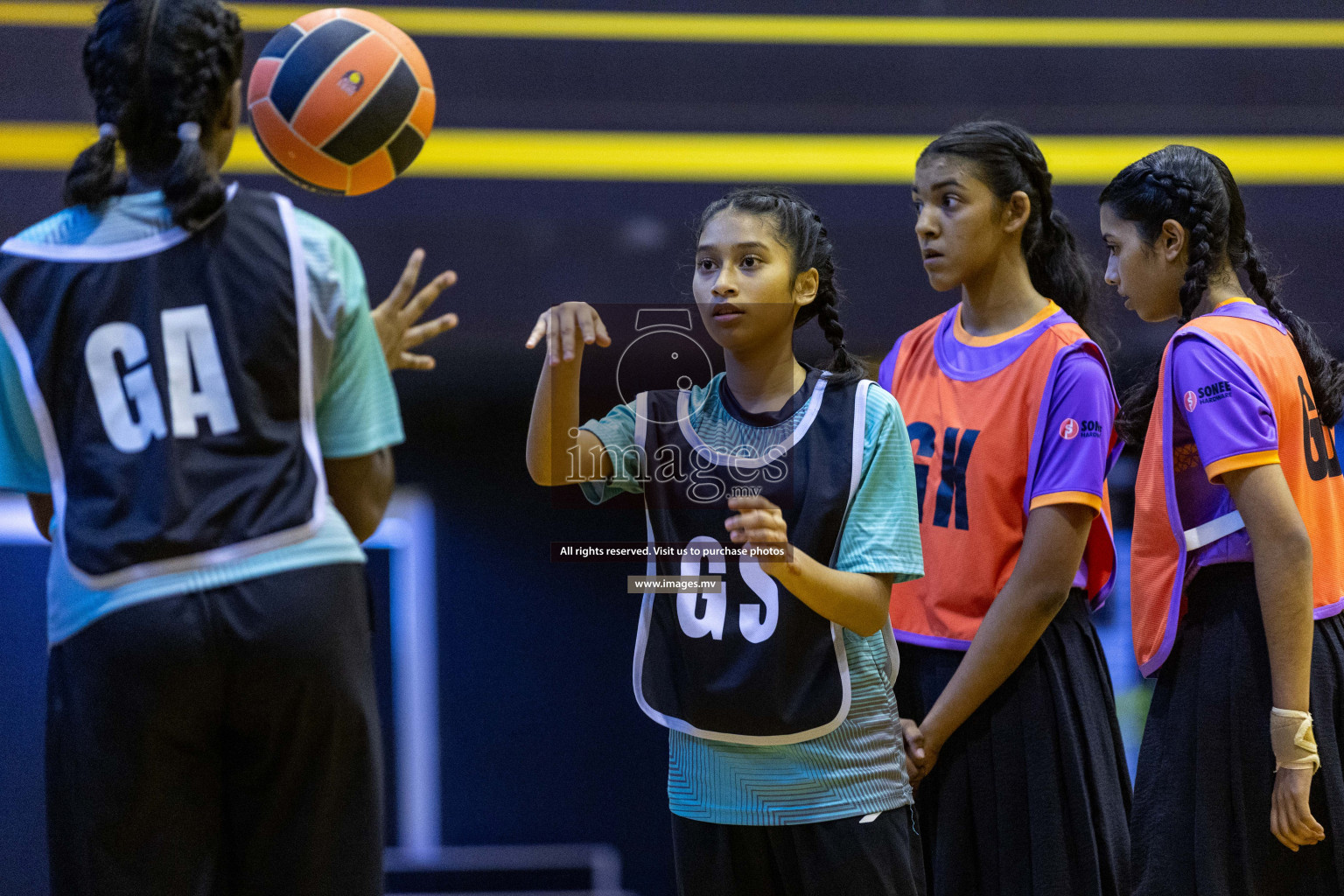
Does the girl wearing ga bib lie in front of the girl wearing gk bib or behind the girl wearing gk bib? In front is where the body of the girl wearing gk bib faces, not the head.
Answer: in front

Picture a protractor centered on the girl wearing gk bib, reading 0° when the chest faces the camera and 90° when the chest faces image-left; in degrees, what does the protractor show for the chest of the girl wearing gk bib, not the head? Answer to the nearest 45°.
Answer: approximately 45°

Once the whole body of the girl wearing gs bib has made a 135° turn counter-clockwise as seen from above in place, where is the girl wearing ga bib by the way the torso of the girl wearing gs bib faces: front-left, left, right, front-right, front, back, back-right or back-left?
back-right

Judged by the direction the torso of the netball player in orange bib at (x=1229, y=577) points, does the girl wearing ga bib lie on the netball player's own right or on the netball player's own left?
on the netball player's own left

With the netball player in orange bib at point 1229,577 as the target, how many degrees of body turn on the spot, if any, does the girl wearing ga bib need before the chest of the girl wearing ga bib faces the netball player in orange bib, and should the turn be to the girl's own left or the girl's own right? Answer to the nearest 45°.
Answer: approximately 90° to the girl's own right

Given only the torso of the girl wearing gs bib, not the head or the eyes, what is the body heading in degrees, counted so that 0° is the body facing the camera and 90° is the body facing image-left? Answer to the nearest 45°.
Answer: approximately 45°

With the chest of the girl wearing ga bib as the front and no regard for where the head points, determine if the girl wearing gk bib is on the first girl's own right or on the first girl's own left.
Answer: on the first girl's own right

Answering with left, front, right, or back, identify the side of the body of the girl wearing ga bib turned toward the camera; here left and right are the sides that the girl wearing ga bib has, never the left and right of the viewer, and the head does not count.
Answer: back

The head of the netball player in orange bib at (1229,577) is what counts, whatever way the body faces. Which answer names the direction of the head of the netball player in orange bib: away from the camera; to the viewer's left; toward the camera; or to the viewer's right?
to the viewer's left

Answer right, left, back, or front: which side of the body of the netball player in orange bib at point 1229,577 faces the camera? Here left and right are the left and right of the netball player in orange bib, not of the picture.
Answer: left
